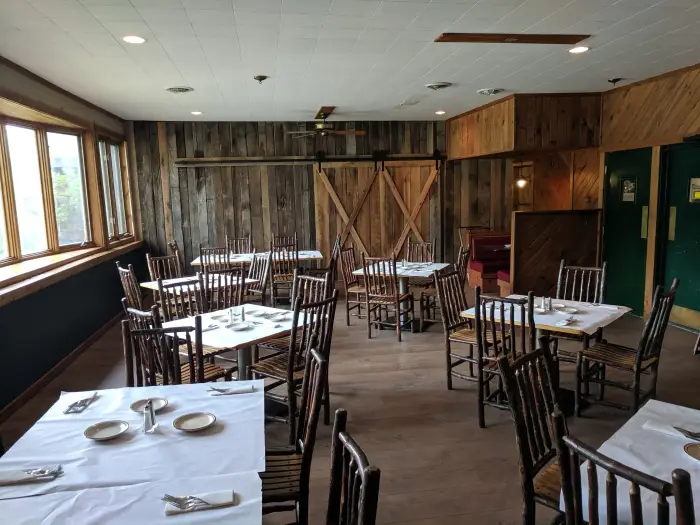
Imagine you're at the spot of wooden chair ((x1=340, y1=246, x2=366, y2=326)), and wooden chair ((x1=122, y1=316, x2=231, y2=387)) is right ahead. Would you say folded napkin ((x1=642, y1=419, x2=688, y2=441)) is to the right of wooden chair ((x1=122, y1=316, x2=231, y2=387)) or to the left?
left

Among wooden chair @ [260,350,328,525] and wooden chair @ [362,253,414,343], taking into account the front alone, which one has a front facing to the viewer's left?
wooden chair @ [260,350,328,525]

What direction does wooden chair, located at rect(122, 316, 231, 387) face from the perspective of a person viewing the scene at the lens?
facing away from the viewer and to the right of the viewer

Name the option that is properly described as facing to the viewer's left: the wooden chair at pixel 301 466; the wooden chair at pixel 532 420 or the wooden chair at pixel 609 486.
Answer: the wooden chair at pixel 301 466

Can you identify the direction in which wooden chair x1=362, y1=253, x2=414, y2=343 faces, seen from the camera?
facing away from the viewer and to the right of the viewer

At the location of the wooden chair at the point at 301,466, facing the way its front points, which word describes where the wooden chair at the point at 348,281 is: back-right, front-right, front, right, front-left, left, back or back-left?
right

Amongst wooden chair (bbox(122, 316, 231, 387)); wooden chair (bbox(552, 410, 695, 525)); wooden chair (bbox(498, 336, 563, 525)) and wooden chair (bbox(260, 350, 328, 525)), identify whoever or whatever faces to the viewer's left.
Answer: wooden chair (bbox(260, 350, 328, 525))

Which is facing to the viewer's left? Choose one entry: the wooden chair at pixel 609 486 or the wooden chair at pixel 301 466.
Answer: the wooden chair at pixel 301 466

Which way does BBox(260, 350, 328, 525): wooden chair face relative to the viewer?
to the viewer's left

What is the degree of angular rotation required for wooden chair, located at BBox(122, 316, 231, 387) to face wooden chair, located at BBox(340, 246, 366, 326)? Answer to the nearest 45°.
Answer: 0° — it already faces it

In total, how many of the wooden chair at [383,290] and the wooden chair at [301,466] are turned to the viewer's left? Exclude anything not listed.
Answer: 1

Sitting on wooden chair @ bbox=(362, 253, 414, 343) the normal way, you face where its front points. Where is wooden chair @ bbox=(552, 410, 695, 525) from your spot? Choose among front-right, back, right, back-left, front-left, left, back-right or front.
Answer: back-right

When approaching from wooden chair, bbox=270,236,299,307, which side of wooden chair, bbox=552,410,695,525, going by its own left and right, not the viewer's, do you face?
left

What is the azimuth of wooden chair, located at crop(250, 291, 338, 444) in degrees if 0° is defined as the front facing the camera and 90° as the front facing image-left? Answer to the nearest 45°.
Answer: approximately 135°

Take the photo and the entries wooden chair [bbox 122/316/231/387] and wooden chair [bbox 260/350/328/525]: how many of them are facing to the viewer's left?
1
